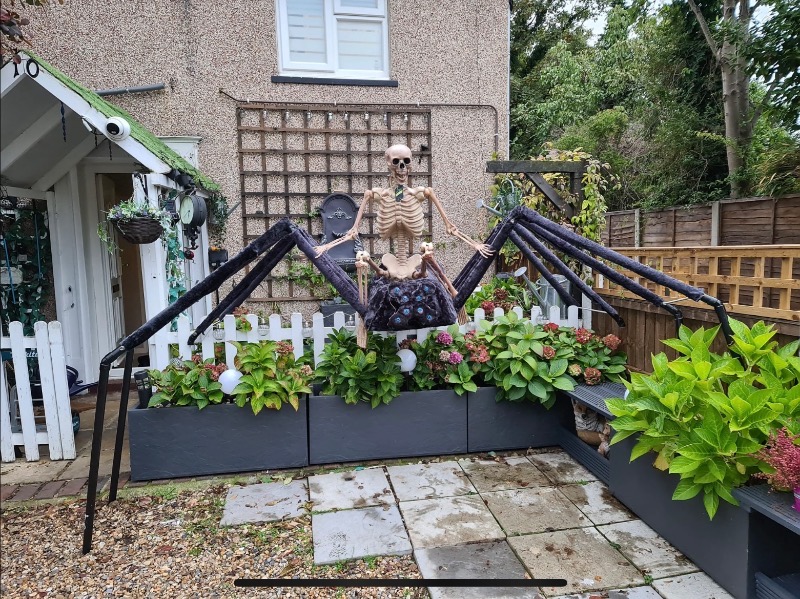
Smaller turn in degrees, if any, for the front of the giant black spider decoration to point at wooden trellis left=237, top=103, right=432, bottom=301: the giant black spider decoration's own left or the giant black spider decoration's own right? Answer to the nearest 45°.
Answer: approximately 180°

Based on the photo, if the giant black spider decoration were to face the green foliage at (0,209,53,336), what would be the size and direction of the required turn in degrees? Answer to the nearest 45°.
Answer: approximately 135° to its right

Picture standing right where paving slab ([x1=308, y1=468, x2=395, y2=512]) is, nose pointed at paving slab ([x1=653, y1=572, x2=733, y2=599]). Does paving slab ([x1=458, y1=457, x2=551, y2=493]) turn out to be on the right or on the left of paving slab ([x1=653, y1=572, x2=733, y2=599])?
left

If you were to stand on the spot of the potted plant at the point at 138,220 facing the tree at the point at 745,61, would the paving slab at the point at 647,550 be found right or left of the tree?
right

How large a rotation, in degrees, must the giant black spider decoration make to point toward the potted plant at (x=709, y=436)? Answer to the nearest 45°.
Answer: approximately 90° to its left

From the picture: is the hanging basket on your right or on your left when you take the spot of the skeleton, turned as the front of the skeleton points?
on your right

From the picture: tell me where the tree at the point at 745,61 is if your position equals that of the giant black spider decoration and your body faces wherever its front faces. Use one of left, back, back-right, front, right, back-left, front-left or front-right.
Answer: back-left
